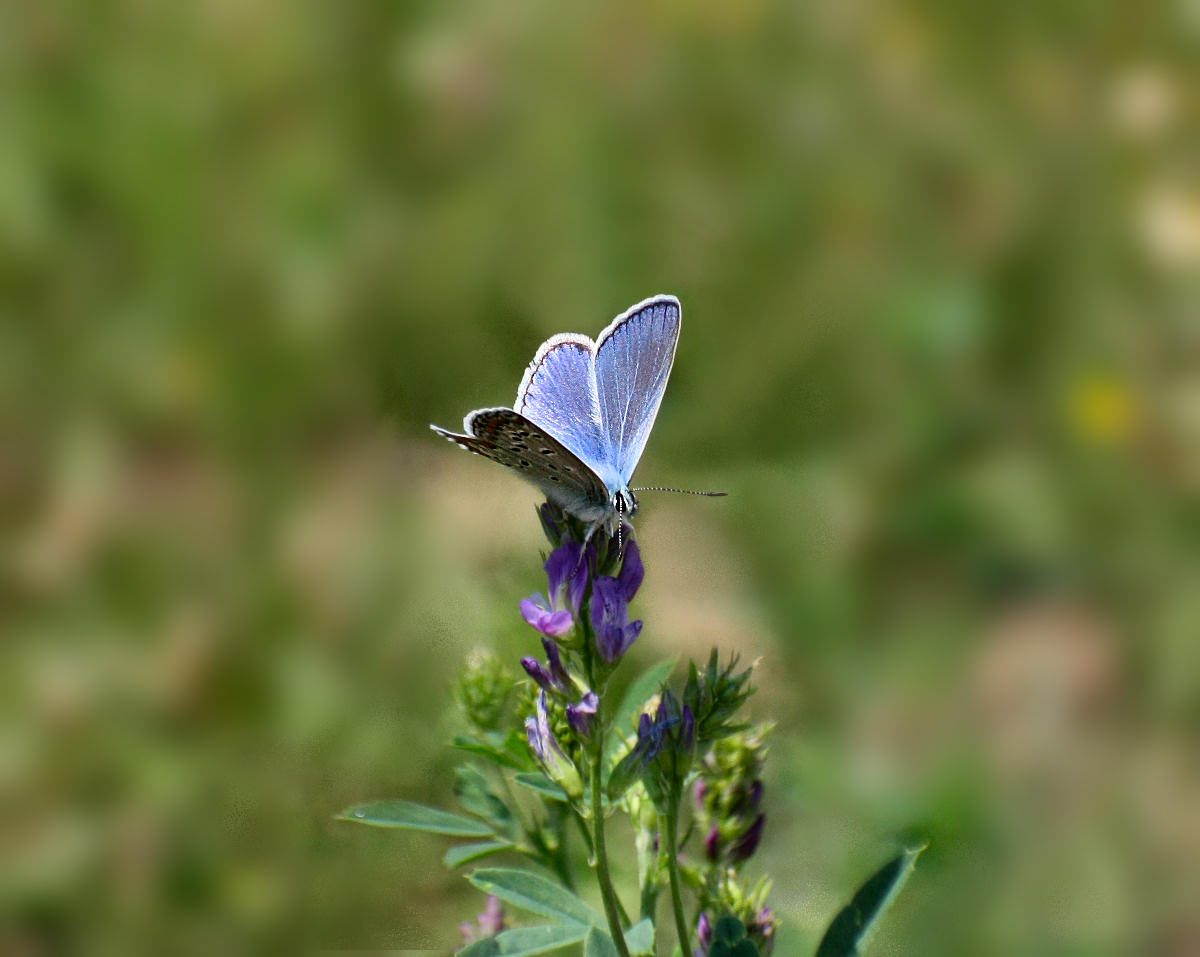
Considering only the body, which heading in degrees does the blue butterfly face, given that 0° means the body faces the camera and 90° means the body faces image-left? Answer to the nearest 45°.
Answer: approximately 315°
